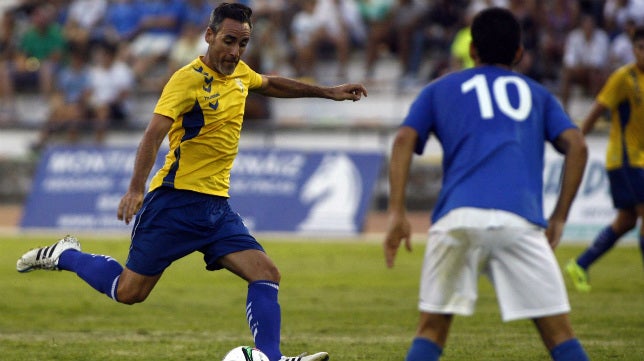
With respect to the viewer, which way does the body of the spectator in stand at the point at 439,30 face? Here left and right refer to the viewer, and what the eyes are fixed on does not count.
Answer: facing the viewer and to the left of the viewer

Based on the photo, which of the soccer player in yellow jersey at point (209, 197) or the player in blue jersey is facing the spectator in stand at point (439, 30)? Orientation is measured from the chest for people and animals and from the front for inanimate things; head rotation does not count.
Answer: the player in blue jersey

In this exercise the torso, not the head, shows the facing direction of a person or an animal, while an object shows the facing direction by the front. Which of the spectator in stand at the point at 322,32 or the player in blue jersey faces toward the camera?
the spectator in stand

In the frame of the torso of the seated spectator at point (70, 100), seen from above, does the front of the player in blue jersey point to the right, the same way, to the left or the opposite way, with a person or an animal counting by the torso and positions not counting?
the opposite way

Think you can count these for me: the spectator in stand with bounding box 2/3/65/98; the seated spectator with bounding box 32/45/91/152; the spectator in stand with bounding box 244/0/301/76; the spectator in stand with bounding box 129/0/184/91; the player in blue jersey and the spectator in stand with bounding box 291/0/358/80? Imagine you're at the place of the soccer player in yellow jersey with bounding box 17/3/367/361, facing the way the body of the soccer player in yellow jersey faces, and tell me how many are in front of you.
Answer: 1

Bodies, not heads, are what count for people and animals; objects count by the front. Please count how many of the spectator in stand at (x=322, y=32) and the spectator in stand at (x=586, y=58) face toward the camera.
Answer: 2

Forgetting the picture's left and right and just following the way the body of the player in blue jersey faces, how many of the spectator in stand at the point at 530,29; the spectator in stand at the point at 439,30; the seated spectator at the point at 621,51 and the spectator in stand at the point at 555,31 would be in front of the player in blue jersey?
4

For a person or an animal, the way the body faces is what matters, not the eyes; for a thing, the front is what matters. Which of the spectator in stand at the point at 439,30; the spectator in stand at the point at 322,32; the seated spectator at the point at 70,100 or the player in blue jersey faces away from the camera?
the player in blue jersey

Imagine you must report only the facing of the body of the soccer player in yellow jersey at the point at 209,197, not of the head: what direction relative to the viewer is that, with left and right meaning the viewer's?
facing the viewer and to the right of the viewer

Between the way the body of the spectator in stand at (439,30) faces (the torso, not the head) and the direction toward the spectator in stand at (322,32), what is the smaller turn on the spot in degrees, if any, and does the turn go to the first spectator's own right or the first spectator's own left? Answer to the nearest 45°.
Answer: approximately 45° to the first spectator's own right

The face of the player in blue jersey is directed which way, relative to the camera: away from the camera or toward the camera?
away from the camera

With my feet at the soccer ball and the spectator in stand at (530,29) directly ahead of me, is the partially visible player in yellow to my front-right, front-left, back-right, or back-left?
front-right

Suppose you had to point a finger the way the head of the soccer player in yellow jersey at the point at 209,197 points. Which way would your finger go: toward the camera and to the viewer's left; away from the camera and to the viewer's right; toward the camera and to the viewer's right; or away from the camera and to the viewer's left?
toward the camera and to the viewer's right

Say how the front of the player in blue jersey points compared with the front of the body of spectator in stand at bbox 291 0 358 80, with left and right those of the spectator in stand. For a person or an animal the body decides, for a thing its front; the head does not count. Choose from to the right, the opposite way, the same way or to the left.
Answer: the opposite way

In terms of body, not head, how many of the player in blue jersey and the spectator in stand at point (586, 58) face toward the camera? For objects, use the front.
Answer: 1

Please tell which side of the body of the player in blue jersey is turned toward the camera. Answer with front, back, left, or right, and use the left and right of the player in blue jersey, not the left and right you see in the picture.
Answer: back

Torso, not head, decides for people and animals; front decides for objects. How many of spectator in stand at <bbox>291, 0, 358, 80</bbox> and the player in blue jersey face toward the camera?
1

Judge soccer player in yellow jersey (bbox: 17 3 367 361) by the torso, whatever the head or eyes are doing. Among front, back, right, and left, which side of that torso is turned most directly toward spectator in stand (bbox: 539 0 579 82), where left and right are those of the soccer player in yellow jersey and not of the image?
left

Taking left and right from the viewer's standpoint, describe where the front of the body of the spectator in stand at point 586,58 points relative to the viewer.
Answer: facing the viewer

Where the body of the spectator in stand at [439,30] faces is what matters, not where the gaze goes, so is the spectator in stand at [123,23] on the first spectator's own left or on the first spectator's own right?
on the first spectator's own right
